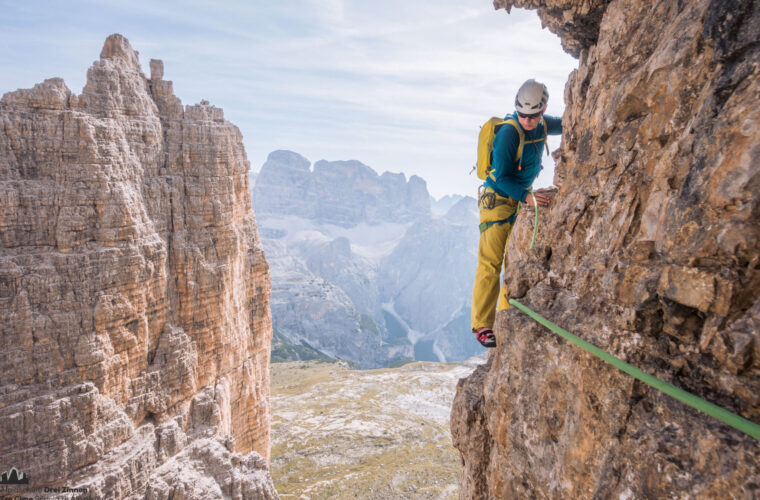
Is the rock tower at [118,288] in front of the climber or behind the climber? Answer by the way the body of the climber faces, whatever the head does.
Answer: behind

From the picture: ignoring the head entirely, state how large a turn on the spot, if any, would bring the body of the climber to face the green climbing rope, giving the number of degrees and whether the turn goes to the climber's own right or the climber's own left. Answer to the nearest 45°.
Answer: approximately 45° to the climber's own right

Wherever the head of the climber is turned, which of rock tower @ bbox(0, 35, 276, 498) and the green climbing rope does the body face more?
the green climbing rope

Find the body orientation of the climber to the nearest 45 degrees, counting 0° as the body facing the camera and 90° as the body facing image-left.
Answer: approximately 315°
